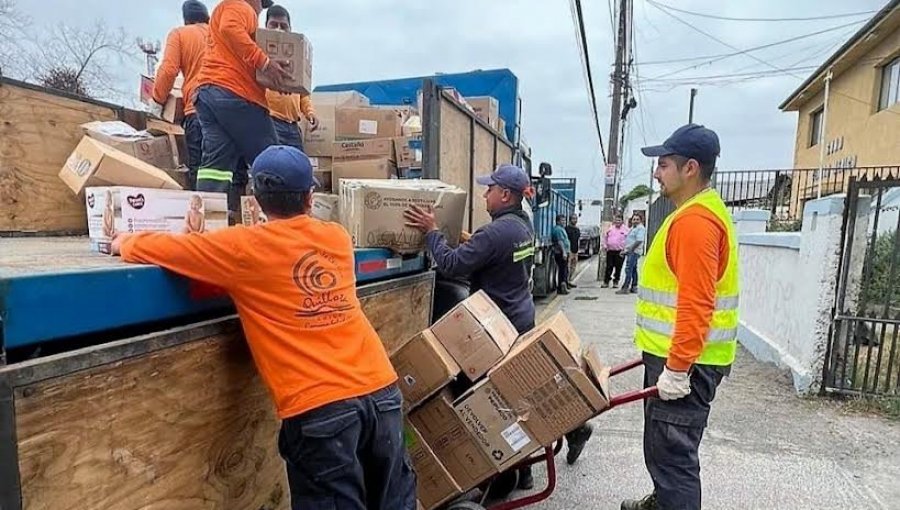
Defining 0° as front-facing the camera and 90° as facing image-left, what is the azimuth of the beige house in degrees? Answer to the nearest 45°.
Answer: approximately 45°

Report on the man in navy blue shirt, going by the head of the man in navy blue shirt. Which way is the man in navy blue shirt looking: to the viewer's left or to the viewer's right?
to the viewer's left

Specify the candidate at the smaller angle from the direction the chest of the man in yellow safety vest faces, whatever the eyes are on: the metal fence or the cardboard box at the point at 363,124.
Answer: the cardboard box

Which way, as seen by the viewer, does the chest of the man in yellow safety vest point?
to the viewer's left

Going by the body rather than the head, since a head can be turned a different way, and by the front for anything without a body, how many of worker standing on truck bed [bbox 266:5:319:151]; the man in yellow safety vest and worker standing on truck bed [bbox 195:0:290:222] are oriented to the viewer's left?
1

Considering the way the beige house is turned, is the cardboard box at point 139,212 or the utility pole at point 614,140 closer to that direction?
the utility pole

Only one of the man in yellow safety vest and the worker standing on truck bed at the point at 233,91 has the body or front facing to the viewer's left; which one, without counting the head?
the man in yellow safety vest

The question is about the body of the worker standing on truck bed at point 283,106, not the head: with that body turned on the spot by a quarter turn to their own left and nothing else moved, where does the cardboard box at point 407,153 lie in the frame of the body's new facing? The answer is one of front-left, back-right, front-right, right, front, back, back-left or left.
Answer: front
